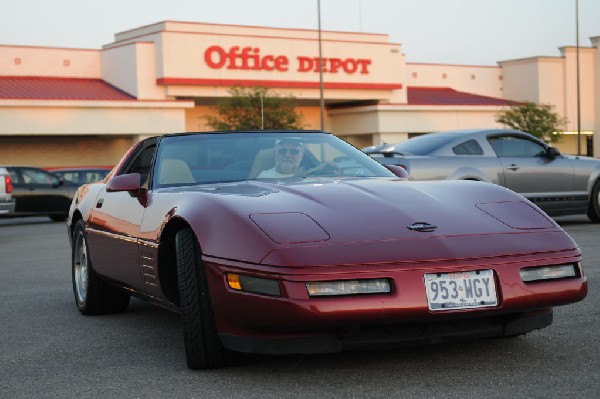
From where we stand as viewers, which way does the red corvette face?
facing the viewer and to the right of the viewer

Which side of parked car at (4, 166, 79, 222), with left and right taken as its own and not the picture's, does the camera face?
right

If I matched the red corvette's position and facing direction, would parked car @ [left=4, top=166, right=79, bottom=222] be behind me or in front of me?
behind

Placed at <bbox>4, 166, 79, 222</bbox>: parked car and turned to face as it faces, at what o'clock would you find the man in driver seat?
The man in driver seat is roughly at 3 o'clock from the parked car.
